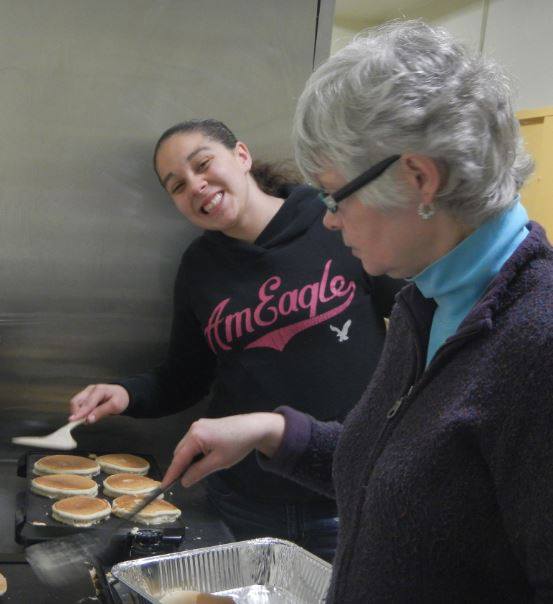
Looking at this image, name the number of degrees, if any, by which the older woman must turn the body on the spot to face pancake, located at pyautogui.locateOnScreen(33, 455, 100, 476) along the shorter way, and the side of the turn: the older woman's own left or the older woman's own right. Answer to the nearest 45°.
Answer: approximately 45° to the older woman's own right

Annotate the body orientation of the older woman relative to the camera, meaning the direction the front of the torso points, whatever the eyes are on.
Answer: to the viewer's left

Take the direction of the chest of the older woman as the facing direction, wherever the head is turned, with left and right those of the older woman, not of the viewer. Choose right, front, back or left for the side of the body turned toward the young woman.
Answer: right

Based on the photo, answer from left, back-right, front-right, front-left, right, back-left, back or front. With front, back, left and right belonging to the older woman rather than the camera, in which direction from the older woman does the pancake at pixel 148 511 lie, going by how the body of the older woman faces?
front-right

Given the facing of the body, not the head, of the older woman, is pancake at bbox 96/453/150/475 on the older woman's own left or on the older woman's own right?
on the older woman's own right

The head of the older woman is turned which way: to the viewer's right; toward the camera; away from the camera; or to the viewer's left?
to the viewer's left

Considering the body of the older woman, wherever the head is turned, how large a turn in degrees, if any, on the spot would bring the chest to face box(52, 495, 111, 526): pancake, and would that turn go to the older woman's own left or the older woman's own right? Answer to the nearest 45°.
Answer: approximately 45° to the older woman's own right

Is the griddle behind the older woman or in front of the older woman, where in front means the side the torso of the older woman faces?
in front
